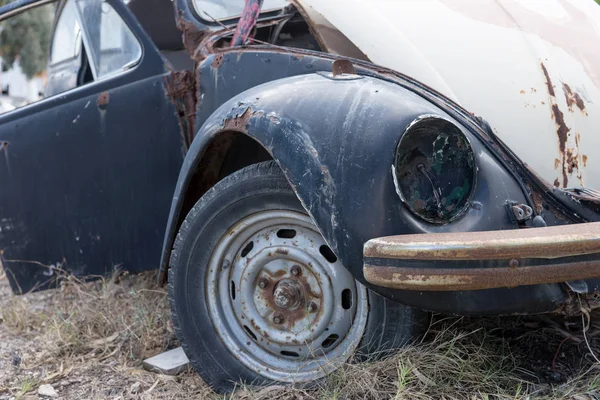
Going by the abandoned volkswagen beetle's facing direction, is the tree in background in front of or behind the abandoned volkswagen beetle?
behind

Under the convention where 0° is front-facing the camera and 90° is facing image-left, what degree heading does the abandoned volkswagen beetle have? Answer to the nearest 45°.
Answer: approximately 315°
